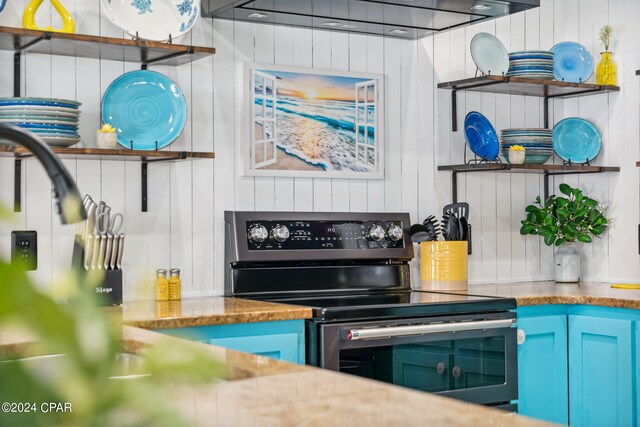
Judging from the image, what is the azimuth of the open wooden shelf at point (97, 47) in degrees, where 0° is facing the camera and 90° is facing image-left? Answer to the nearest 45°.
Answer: approximately 315°

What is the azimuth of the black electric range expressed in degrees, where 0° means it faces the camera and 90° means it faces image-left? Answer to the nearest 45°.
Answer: approximately 315°

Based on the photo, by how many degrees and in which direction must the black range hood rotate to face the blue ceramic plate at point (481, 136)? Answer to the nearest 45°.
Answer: approximately 90° to its left

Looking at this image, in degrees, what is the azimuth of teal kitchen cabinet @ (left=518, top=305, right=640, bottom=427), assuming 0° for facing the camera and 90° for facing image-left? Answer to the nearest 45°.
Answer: approximately 0°

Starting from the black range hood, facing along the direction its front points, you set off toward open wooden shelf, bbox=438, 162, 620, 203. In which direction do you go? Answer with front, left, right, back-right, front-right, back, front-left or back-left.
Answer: left

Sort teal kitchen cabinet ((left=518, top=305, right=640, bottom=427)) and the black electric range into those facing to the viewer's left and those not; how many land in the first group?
0

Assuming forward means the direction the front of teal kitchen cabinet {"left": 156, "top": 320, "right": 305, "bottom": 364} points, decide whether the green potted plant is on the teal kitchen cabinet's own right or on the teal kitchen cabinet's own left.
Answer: on the teal kitchen cabinet's own left

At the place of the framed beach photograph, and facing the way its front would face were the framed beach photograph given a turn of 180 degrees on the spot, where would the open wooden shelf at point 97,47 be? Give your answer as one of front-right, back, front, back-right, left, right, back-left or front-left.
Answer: left
